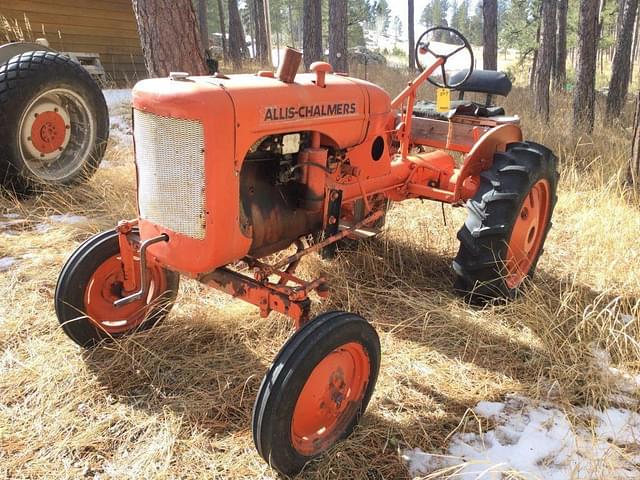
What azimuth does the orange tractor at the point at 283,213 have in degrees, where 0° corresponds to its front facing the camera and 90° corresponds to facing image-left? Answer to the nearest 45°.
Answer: approximately 45°

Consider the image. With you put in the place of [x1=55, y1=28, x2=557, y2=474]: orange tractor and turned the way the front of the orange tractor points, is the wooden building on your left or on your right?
on your right
